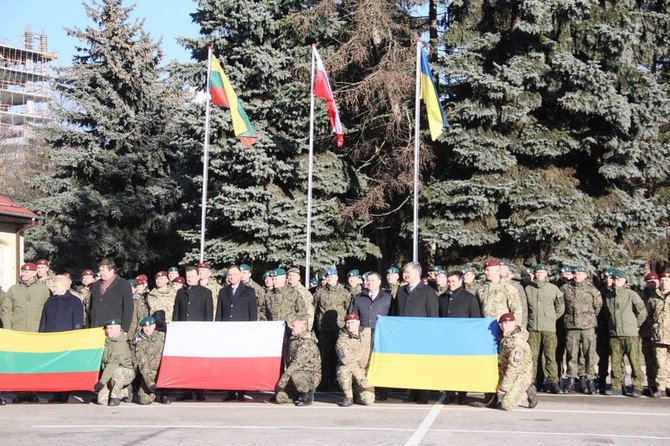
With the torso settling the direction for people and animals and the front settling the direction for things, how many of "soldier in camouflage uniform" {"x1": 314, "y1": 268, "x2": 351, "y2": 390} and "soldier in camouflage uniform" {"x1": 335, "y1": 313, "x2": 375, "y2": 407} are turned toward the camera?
2

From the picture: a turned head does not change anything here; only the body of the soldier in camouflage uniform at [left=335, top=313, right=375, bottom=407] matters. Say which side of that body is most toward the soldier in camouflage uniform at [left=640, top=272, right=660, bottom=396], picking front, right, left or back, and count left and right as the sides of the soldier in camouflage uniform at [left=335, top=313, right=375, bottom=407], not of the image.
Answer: left

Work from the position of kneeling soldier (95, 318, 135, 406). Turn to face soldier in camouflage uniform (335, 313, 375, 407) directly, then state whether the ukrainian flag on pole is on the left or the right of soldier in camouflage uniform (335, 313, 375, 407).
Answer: left

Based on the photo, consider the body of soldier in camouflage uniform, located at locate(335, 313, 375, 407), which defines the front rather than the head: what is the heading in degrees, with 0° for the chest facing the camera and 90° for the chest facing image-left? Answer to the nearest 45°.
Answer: approximately 0°

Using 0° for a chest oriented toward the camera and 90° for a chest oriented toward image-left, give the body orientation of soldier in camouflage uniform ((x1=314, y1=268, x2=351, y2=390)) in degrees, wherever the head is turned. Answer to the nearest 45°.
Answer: approximately 0°

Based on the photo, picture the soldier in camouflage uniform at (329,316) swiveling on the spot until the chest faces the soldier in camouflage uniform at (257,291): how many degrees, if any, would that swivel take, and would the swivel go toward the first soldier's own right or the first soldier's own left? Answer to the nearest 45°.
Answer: approximately 90° to the first soldier's own right
